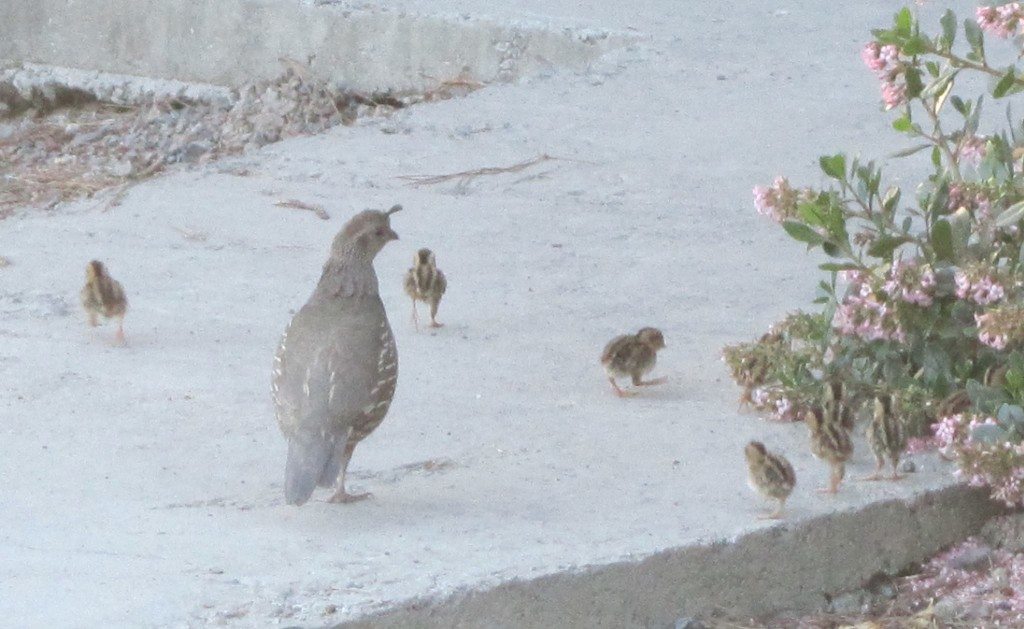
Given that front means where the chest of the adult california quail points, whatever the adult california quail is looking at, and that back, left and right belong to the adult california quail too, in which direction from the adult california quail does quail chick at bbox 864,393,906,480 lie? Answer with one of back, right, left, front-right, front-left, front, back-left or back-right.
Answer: front-right

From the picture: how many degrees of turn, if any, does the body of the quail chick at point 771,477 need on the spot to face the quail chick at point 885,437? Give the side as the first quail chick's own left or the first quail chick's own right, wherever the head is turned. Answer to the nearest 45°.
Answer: approximately 135° to the first quail chick's own right

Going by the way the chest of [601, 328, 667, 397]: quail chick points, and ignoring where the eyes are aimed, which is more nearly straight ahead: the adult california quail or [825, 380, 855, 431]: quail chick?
the quail chick

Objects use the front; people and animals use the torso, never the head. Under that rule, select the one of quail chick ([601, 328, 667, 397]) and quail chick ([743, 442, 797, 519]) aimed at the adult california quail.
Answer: quail chick ([743, 442, 797, 519])

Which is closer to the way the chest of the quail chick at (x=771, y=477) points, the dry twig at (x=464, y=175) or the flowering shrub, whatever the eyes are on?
the dry twig

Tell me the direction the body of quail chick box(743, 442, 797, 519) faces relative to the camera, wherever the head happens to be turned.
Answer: to the viewer's left

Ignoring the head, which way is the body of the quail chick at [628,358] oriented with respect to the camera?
to the viewer's right

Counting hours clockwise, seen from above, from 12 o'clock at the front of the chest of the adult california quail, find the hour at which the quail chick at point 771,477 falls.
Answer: The quail chick is roughly at 2 o'clock from the adult california quail.
